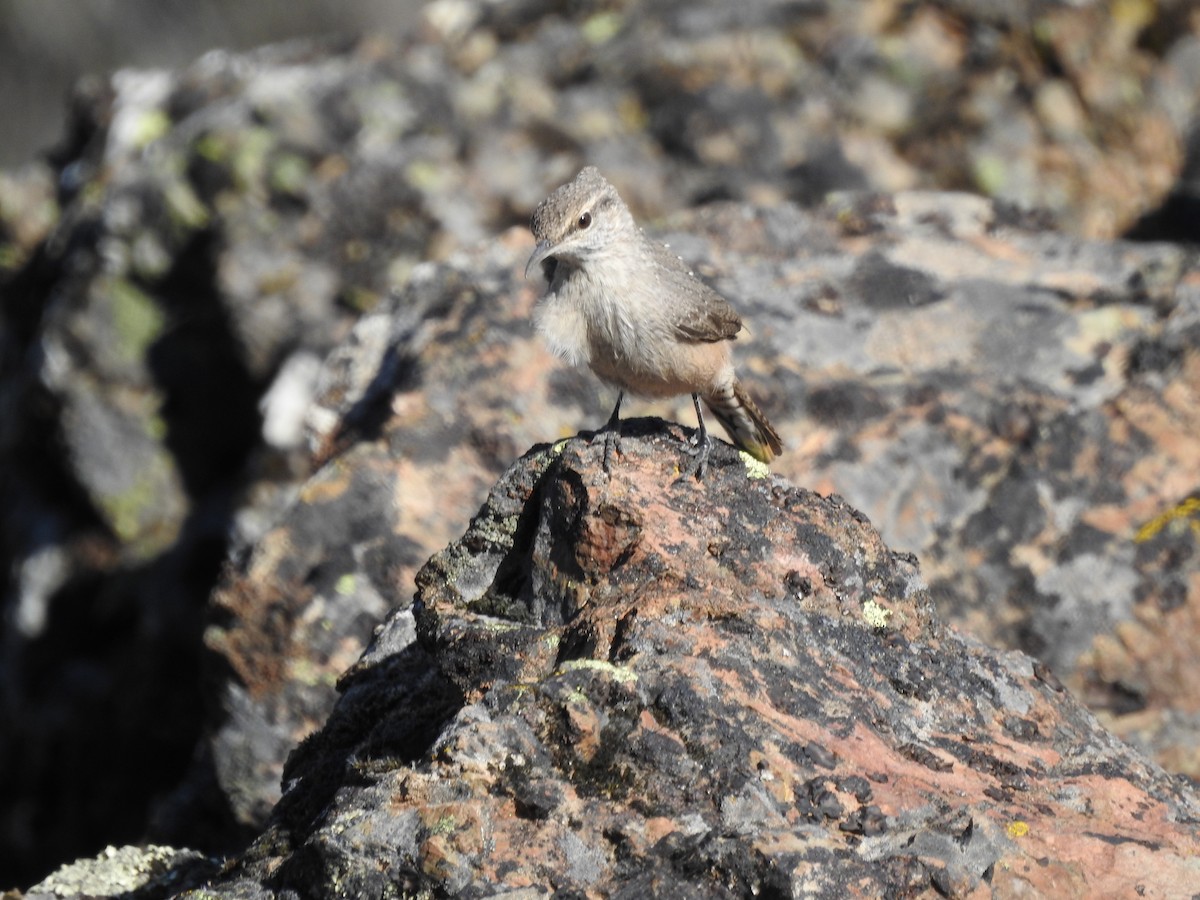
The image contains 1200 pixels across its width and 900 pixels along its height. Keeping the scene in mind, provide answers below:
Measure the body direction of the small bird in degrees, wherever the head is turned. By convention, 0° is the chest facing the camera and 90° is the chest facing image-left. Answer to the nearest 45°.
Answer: approximately 45°

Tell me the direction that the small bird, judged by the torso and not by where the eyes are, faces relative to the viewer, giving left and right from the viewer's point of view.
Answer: facing the viewer and to the left of the viewer
